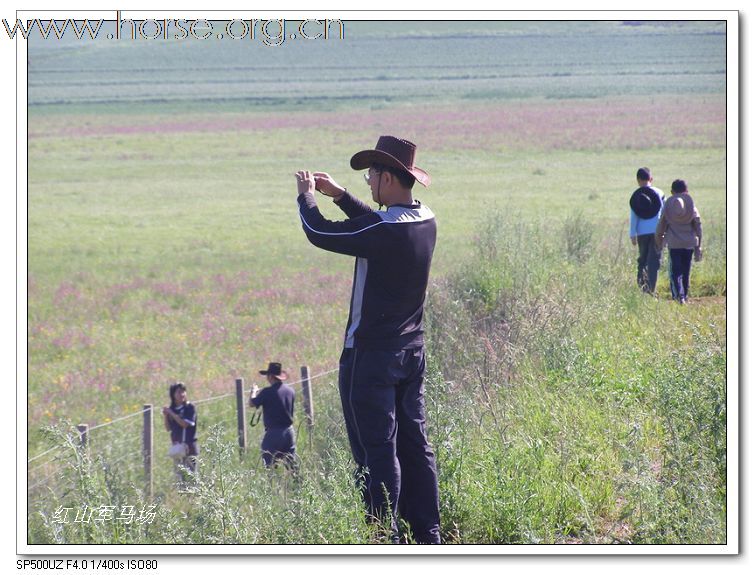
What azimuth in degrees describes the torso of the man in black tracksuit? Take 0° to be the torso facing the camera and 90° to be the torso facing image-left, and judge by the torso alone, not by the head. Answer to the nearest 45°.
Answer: approximately 135°

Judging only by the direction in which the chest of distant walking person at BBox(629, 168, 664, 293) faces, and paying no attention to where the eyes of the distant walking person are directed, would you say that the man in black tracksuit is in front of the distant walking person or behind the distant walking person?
behind

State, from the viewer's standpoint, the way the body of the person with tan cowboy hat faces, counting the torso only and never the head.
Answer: away from the camera

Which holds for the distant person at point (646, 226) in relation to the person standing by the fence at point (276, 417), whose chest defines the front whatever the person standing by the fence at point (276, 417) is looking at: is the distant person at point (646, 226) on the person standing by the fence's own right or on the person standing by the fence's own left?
on the person standing by the fence's own right

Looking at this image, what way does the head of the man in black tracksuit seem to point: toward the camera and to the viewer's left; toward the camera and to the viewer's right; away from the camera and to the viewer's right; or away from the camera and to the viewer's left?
away from the camera and to the viewer's left

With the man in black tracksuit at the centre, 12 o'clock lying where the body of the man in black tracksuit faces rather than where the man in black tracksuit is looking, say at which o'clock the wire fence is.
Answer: The wire fence is roughly at 1 o'clock from the man in black tracksuit.

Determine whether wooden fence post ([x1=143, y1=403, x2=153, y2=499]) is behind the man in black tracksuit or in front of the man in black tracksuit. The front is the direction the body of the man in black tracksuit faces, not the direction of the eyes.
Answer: in front

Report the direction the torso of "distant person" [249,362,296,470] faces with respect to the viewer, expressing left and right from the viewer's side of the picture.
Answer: facing away from the viewer and to the left of the viewer

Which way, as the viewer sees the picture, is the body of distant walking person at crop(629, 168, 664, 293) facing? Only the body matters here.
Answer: away from the camera
